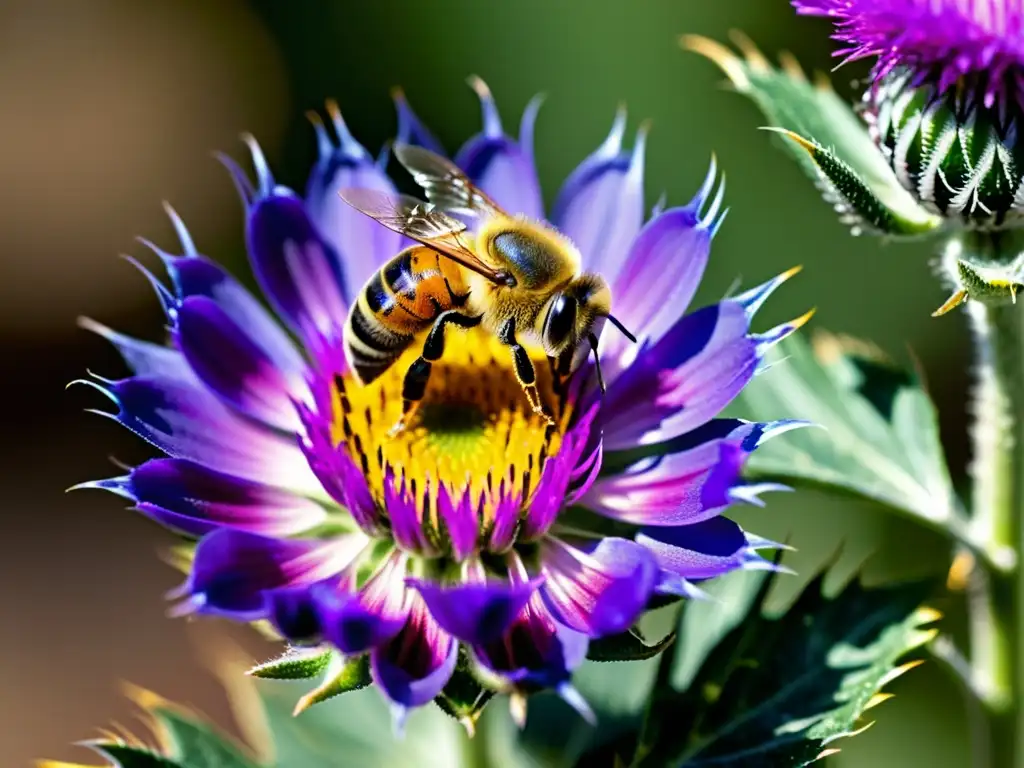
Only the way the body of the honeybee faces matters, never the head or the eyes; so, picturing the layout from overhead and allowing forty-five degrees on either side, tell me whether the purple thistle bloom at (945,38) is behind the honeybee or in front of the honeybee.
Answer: in front

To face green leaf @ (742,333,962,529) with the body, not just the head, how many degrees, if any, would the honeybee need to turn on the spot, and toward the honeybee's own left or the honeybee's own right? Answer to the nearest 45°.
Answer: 0° — it already faces it

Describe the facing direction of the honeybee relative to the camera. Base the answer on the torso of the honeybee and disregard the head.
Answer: to the viewer's right

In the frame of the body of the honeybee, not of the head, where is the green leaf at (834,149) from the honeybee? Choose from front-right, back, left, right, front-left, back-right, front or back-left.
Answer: front

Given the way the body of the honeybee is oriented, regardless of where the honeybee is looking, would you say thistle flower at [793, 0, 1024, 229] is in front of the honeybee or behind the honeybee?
in front

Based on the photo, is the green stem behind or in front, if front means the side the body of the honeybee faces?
in front
